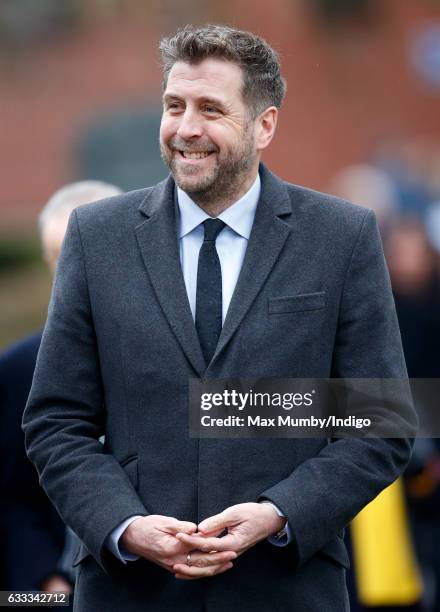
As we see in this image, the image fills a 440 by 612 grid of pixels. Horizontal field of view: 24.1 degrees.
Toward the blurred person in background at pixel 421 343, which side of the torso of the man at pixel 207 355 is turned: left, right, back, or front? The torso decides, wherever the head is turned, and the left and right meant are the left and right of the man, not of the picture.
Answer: back

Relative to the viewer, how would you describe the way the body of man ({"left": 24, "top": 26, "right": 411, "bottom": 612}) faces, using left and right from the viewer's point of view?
facing the viewer

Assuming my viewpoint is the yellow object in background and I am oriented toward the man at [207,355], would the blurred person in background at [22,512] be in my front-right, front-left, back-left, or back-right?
front-right

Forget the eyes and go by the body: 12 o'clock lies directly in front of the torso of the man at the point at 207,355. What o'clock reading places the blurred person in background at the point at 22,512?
The blurred person in background is roughly at 5 o'clock from the man.

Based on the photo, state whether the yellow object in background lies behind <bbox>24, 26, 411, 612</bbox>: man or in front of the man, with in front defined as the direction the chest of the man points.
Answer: behind

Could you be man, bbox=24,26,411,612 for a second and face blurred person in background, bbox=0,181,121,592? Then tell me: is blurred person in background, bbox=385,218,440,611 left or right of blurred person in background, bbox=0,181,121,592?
right

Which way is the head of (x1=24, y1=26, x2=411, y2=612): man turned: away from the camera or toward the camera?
toward the camera
